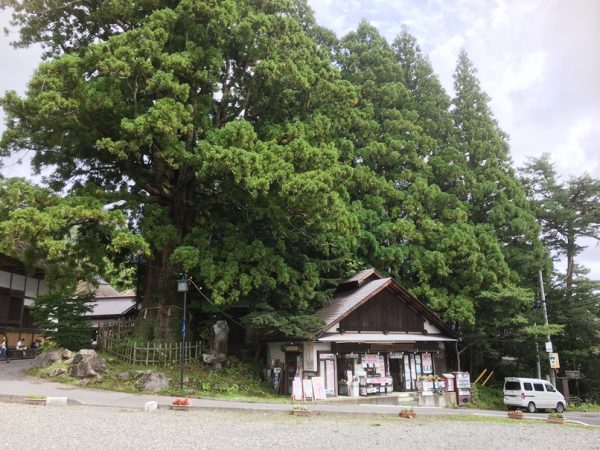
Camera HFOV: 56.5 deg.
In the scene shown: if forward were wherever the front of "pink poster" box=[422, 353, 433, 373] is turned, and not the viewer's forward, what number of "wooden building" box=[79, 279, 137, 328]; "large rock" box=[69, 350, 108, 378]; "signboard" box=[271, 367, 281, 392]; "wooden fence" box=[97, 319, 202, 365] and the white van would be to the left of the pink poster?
1

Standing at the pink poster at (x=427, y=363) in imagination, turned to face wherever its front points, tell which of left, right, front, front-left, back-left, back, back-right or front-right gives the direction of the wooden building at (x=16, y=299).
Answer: right

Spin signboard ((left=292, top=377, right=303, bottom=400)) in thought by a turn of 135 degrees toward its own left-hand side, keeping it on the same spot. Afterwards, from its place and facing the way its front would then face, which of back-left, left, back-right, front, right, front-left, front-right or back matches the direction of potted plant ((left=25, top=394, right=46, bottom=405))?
back

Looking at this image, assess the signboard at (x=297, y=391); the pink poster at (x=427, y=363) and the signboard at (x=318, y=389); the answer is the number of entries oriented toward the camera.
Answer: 3

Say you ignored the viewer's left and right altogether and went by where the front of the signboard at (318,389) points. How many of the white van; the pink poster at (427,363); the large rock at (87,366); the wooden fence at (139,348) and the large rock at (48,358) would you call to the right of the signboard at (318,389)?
3

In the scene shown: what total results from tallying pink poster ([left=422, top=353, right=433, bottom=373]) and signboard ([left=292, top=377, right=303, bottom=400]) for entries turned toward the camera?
2

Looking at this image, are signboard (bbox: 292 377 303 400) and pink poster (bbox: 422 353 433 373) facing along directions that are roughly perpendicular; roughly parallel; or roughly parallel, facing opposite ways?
roughly parallel

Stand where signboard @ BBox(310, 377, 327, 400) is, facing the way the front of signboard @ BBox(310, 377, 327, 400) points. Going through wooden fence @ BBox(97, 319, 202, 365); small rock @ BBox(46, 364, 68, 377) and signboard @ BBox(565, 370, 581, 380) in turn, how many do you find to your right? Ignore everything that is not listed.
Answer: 2

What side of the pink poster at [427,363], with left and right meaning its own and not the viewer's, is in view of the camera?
front

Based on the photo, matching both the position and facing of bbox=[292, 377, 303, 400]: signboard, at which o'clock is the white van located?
The white van is roughly at 8 o'clock from the signboard.

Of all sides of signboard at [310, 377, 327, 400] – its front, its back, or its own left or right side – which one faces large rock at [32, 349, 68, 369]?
right

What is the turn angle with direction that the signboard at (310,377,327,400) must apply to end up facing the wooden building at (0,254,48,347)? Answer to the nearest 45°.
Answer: approximately 135° to its right

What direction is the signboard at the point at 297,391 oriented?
toward the camera

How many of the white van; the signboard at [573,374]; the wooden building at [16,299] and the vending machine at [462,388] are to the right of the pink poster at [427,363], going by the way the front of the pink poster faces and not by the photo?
1

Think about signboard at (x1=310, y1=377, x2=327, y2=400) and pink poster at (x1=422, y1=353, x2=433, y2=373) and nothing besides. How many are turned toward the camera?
2

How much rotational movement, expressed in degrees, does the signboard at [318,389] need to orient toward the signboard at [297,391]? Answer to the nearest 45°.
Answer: approximately 45° to its right

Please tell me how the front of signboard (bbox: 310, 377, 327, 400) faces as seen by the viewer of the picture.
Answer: facing the viewer

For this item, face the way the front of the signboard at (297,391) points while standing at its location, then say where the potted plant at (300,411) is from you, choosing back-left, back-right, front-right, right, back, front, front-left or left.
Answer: front

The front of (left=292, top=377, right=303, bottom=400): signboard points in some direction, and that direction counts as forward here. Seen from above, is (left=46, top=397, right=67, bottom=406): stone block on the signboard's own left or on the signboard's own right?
on the signboard's own right

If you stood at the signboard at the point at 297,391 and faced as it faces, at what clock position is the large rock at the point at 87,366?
The large rock is roughly at 3 o'clock from the signboard.

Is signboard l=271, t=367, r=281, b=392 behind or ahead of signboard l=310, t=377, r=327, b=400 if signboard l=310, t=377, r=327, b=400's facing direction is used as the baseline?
behind
